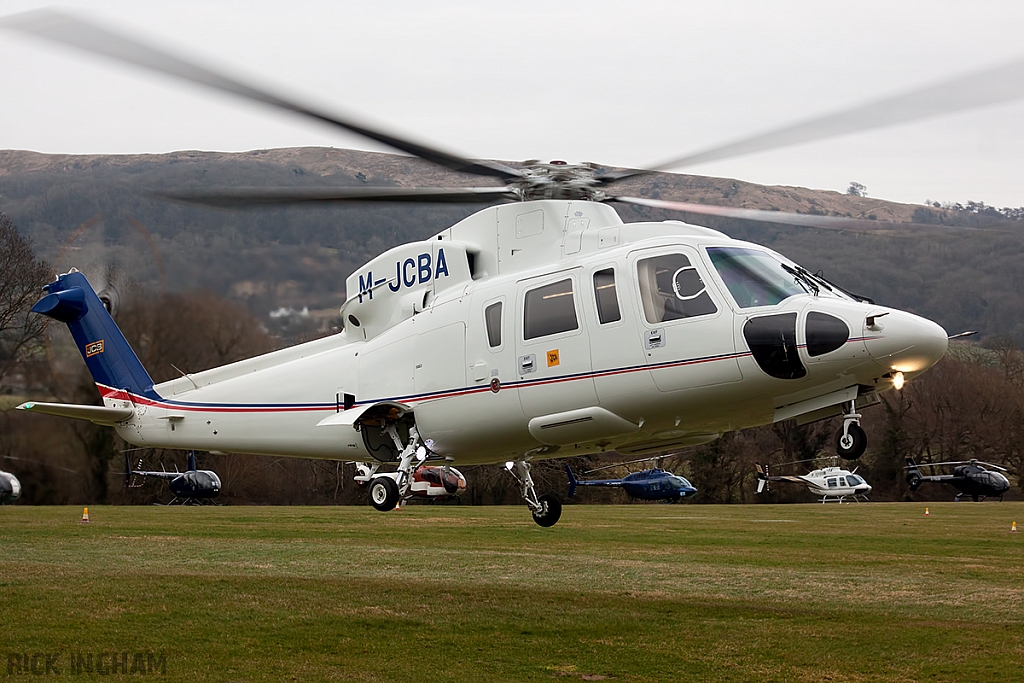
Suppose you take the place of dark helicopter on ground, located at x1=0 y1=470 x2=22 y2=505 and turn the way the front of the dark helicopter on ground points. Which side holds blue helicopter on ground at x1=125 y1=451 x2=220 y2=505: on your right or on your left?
on your left

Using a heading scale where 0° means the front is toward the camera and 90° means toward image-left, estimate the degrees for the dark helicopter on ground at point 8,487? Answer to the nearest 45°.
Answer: approximately 270°

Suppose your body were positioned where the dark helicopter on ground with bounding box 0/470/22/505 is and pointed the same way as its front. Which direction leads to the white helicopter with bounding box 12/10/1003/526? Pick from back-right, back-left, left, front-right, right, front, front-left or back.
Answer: right
